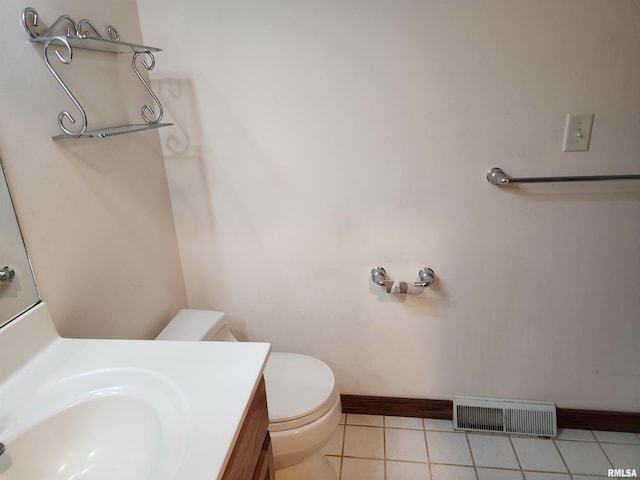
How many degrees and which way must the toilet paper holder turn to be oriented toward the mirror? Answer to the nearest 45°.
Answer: approximately 45° to its right

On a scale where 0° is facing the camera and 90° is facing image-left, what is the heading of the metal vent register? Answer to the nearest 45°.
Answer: approximately 45°

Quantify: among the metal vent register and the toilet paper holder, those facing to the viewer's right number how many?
0
